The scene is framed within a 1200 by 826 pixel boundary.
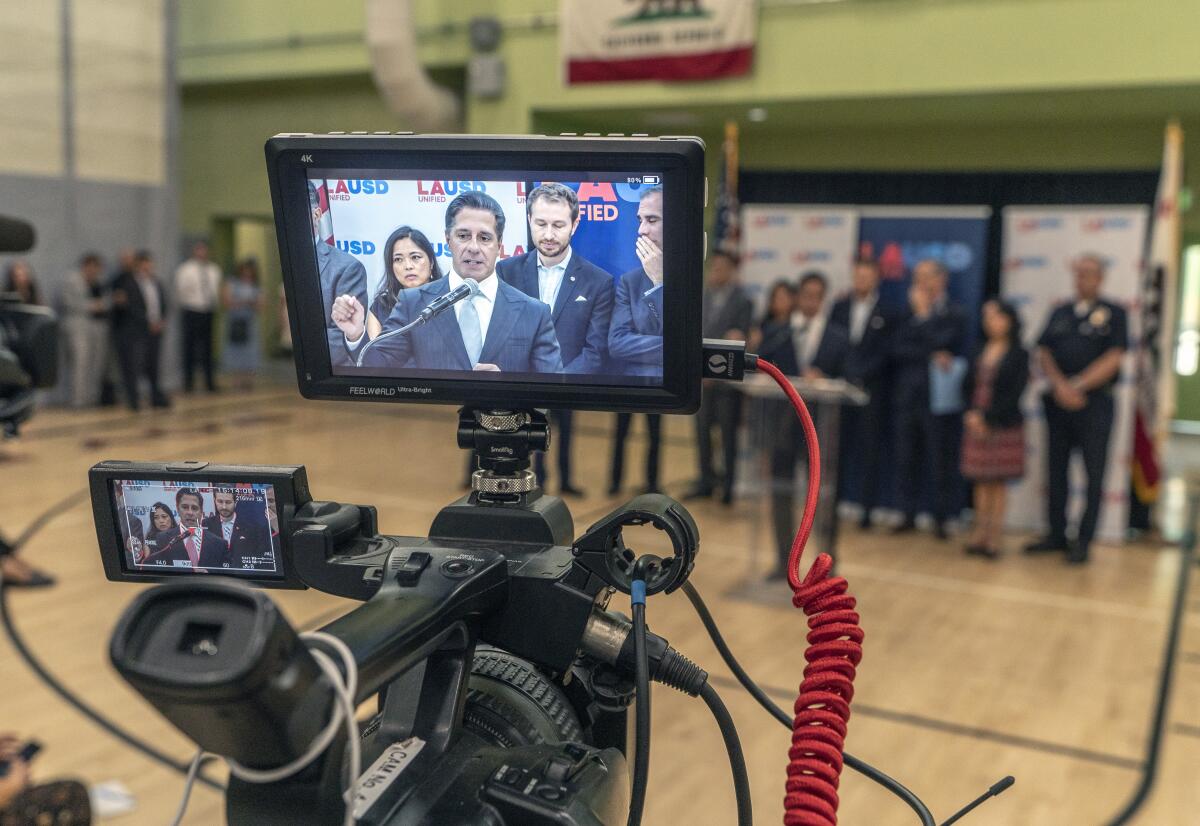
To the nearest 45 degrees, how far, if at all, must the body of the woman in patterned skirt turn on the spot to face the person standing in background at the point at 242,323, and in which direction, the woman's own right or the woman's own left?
approximately 90° to the woman's own right

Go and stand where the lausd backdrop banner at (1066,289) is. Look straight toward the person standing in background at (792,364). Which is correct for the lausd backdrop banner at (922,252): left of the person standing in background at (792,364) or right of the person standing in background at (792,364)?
right

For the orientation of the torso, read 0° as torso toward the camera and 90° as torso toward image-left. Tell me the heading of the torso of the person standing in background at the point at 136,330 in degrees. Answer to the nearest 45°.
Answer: approximately 315°

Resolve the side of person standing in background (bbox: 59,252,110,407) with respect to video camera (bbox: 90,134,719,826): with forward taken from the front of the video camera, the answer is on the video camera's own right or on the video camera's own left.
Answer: on the video camera's own left
